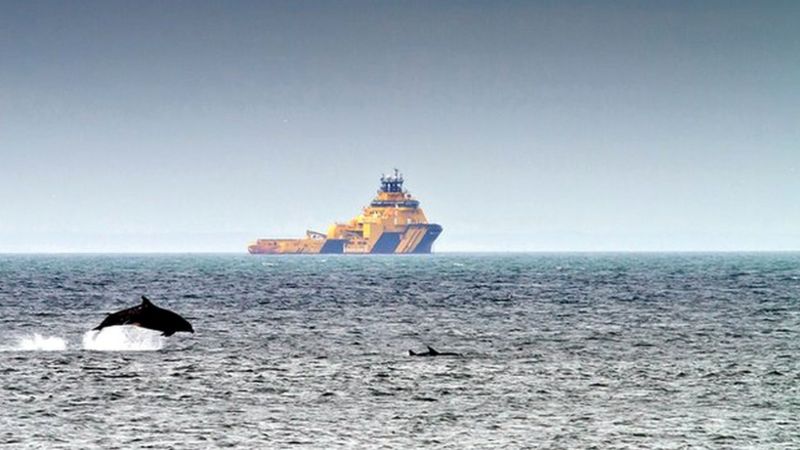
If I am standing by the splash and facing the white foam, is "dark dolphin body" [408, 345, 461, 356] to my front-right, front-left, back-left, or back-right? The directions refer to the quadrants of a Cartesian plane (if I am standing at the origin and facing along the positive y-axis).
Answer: back-left

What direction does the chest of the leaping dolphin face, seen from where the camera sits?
to the viewer's right

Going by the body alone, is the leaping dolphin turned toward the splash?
no
